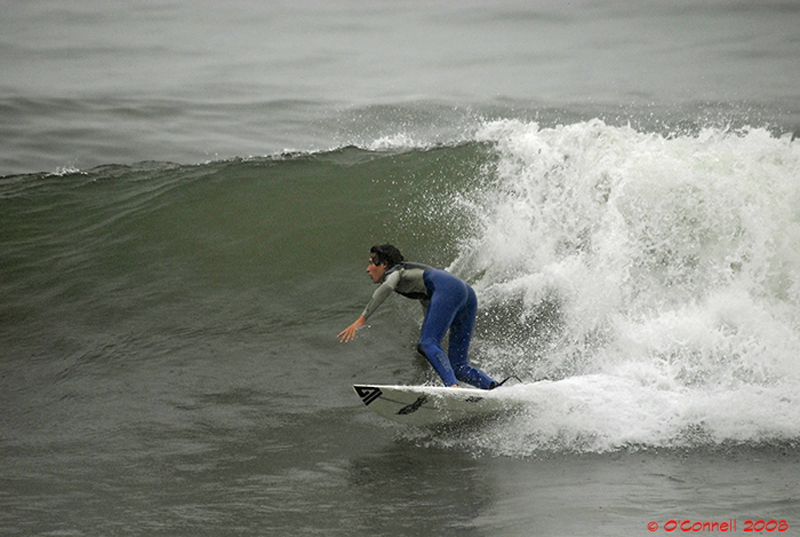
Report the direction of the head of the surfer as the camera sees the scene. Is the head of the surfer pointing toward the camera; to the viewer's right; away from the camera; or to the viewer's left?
to the viewer's left

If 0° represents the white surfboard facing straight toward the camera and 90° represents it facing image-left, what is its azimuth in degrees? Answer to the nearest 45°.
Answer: approximately 90°
